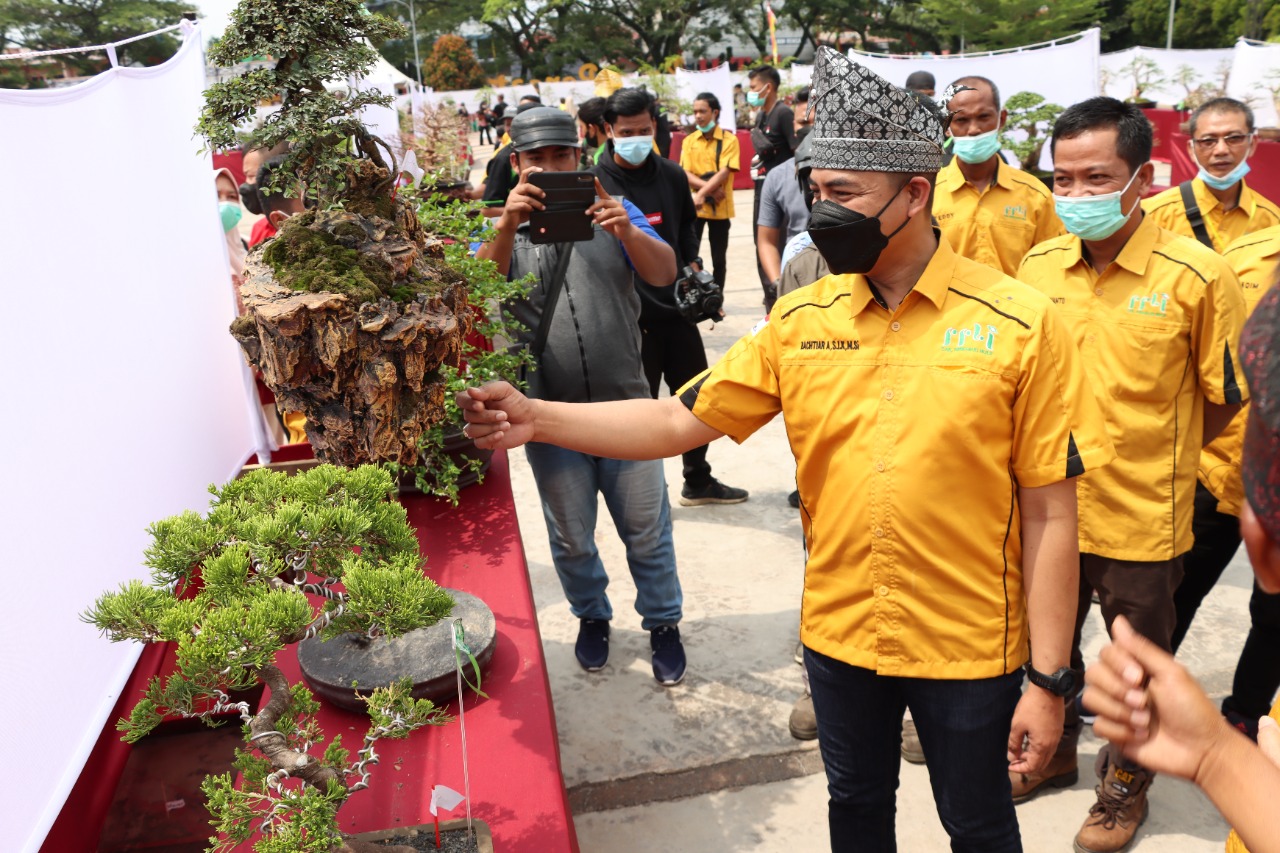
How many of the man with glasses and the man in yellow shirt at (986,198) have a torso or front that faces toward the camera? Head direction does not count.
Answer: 2

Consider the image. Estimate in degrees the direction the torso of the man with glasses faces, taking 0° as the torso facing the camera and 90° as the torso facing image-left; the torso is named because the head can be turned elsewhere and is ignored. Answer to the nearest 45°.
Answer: approximately 0°

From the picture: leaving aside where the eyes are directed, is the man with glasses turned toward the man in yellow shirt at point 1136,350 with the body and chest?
yes

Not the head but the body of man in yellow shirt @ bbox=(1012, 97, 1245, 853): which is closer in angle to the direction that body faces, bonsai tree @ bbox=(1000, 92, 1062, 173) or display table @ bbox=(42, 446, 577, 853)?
the display table

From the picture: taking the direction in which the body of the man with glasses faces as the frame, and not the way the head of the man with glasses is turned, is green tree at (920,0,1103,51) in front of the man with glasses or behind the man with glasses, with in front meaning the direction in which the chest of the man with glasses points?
behind
